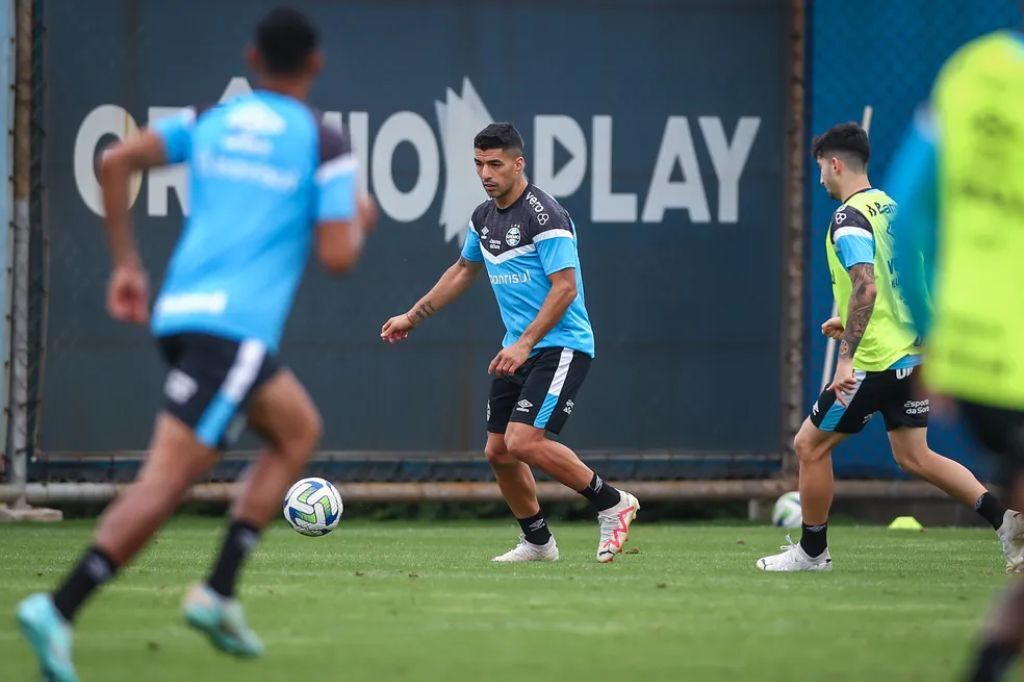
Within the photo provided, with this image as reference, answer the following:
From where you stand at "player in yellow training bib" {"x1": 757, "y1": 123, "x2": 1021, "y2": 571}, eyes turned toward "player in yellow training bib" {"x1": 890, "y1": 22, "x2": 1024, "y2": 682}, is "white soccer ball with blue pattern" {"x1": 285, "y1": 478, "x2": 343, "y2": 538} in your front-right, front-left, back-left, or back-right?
back-right

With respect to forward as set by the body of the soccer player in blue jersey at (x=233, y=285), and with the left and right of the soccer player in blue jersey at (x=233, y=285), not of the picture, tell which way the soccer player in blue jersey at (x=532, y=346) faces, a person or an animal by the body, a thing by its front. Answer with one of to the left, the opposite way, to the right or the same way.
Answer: the opposite way

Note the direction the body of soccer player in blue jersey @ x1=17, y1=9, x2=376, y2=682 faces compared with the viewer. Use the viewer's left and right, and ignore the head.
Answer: facing away from the viewer and to the right of the viewer

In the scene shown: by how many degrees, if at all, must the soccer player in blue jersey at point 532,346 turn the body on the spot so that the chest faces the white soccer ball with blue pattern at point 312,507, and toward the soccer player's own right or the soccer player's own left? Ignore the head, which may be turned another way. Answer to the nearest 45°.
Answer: approximately 90° to the soccer player's own right

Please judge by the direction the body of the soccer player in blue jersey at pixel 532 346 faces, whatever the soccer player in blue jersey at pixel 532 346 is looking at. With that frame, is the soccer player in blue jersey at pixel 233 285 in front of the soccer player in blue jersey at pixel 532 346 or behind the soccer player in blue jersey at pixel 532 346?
in front

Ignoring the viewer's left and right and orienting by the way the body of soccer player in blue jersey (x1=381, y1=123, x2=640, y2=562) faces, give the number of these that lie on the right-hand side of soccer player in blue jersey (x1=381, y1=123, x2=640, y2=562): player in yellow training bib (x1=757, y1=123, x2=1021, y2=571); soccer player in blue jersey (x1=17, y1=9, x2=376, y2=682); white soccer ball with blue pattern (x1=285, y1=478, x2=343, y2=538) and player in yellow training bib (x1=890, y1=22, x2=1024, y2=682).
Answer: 1

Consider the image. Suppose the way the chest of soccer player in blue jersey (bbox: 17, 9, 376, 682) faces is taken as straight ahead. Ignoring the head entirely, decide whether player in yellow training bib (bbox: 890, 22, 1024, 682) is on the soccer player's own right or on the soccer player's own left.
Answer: on the soccer player's own right

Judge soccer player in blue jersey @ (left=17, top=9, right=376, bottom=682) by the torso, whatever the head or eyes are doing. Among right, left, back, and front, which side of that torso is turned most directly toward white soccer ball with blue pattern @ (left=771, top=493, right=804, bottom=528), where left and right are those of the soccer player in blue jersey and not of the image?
front

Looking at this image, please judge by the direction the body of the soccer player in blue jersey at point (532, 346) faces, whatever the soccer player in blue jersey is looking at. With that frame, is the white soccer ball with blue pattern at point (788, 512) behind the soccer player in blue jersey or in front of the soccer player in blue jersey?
behind

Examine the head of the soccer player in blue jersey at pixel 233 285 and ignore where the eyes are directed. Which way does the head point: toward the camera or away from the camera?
away from the camera

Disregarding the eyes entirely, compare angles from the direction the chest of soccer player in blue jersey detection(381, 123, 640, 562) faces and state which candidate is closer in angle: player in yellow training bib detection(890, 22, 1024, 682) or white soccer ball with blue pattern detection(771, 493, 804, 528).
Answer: the player in yellow training bib

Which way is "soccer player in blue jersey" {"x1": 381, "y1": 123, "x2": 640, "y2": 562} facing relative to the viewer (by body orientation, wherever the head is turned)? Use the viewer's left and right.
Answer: facing the viewer and to the left of the viewer

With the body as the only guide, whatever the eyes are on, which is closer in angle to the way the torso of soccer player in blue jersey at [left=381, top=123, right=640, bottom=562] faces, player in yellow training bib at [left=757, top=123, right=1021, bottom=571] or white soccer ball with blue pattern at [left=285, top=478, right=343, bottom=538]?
the white soccer ball with blue pattern
